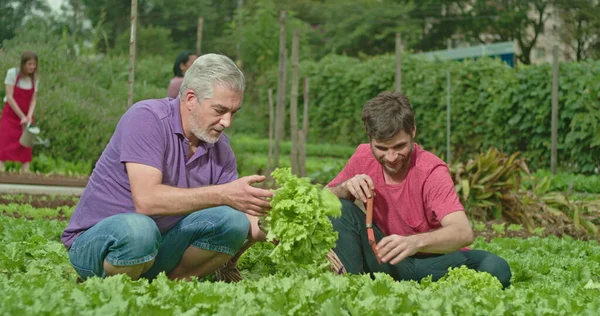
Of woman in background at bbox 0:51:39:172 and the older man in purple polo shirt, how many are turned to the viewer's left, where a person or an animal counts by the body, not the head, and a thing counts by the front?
0

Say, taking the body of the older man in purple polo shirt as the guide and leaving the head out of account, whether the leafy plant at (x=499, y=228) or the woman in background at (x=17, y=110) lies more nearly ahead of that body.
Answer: the leafy plant

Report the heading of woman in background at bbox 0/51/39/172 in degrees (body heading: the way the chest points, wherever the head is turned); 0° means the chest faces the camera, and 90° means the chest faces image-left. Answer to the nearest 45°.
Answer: approximately 315°

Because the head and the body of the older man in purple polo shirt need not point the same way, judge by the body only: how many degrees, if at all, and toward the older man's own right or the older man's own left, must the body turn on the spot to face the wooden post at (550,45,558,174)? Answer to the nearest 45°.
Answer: approximately 90° to the older man's own left

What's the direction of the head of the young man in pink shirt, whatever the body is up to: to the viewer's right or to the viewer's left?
to the viewer's left

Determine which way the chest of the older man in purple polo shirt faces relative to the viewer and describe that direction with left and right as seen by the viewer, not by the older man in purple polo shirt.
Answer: facing the viewer and to the right of the viewer

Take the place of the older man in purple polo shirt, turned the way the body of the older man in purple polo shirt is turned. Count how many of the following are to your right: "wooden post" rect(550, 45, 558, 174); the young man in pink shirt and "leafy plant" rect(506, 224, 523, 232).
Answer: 0

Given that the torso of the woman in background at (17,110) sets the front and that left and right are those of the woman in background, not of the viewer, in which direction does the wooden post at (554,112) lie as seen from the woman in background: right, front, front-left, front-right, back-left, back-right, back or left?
front-left

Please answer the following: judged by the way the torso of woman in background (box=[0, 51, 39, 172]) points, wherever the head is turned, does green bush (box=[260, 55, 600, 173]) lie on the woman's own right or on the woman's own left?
on the woman's own left
